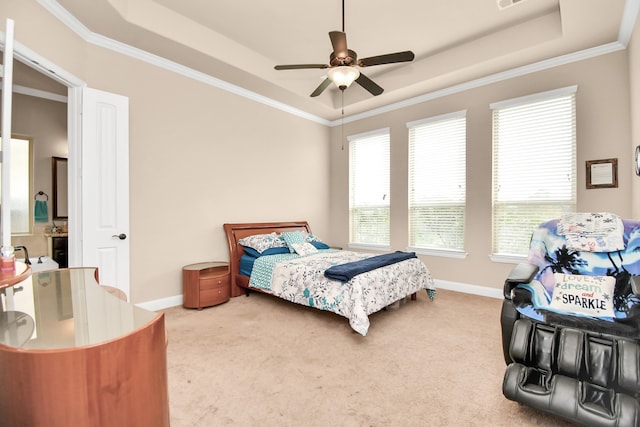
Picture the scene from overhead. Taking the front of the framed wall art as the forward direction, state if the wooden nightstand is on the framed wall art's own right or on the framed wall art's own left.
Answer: on the framed wall art's own right

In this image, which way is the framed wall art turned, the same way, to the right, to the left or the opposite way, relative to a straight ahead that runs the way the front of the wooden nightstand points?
to the right

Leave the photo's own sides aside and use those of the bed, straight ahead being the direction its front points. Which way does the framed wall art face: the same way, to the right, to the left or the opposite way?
to the right

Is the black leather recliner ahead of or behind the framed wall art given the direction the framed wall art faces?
ahead

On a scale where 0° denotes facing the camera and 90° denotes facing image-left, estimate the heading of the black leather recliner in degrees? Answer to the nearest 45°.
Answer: approximately 0°

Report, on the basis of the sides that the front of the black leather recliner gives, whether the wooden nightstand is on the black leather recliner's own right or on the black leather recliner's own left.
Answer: on the black leather recliner's own right

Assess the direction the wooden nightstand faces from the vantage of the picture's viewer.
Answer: facing the viewer and to the right of the viewer
